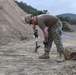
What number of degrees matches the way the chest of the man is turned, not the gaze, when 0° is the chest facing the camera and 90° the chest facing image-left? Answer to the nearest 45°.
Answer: approximately 90°
